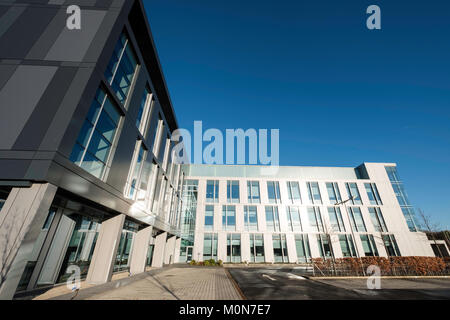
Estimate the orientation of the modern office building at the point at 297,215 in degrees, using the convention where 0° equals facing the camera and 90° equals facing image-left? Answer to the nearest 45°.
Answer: approximately 0°

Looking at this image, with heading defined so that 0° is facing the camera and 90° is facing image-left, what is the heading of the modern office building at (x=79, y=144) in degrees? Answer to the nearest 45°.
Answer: approximately 315°
